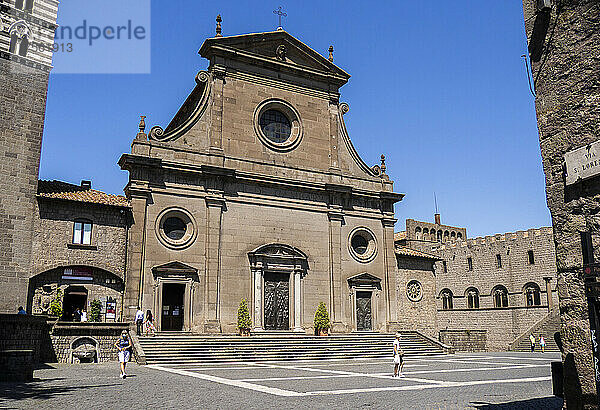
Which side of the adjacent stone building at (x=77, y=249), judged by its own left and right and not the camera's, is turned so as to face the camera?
front

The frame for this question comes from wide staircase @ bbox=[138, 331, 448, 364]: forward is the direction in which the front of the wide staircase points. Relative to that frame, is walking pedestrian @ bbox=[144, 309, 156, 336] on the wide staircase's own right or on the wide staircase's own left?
on the wide staircase's own right

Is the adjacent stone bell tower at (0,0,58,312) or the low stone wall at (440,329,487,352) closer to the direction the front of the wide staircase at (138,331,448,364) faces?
the adjacent stone bell tower

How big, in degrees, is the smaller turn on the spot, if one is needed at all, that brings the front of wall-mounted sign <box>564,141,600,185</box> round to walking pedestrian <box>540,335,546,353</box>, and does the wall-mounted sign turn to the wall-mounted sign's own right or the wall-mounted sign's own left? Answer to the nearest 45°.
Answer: approximately 135° to the wall-mounted sign's own right

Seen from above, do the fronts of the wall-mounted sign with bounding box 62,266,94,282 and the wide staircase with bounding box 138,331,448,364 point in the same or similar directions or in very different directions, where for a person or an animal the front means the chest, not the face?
same or similar directions

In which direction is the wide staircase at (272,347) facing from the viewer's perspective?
toward the camera

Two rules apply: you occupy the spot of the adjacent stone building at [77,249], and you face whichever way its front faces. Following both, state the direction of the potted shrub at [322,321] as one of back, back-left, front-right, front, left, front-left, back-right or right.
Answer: left

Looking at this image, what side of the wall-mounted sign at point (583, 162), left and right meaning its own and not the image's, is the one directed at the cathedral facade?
right

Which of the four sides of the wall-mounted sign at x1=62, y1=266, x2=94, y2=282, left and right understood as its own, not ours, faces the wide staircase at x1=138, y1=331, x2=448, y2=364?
left

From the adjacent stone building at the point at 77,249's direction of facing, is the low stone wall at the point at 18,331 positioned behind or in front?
in front

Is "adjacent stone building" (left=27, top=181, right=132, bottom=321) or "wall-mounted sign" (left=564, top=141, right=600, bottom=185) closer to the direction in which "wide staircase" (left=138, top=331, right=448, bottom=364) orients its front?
the wall-mounted sign

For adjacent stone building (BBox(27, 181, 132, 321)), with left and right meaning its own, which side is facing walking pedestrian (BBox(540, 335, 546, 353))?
left

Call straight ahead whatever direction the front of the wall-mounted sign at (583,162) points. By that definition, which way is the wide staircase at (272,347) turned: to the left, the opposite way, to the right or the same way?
to the left

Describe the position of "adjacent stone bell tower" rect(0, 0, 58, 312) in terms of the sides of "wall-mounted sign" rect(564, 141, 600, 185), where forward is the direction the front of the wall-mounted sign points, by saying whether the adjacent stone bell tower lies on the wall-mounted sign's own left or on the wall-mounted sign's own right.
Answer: on the wall-mounted sign's own right

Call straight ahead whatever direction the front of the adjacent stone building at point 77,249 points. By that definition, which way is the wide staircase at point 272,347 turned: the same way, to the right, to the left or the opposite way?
the same way

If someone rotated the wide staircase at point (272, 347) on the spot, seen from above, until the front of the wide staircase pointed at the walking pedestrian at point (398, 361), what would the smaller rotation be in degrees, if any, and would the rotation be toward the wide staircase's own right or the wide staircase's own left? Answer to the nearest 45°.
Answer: approximately 45° to the wide staircase's own left

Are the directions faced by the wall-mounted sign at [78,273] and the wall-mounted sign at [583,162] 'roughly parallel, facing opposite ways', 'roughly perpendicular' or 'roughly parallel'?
roughly perpendicular
